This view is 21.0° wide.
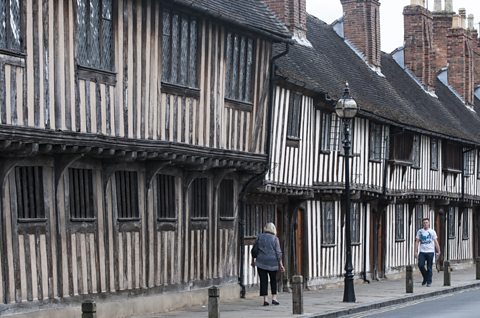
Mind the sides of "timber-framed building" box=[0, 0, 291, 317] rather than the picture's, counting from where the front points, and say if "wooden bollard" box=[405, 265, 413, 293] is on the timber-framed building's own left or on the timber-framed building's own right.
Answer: on the timber-framed building's own left

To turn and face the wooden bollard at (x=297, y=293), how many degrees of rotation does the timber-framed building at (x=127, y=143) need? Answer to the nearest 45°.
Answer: approximately 45° to its left

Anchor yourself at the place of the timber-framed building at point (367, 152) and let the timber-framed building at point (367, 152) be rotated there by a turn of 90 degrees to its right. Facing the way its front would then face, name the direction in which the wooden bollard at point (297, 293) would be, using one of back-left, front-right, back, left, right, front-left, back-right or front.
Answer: front-left

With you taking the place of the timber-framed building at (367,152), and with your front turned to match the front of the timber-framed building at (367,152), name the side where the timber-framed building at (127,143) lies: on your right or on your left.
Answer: on your right

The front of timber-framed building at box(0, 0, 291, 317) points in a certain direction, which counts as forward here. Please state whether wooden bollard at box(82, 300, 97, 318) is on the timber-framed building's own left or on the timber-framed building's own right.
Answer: on the timber-framed building's own right

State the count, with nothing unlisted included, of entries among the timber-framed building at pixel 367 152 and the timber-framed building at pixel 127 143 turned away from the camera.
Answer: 0

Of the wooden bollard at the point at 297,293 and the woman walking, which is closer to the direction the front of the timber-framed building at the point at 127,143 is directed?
the wooden bollard

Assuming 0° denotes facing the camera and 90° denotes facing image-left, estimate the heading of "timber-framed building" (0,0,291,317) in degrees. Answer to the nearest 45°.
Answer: approximately 315°

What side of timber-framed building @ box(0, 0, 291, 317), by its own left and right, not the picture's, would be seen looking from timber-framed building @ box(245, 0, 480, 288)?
left

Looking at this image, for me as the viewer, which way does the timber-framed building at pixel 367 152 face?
facing the viewer and to the right of the viewer
